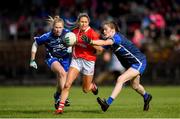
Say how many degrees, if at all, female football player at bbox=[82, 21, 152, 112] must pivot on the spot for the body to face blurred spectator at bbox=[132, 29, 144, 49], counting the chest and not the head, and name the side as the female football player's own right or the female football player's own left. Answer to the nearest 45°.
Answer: approximately 90° to the female football player's own right

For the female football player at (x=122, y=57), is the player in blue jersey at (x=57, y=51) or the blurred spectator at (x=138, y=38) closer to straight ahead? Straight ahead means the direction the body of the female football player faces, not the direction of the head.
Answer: the player in blue jersey

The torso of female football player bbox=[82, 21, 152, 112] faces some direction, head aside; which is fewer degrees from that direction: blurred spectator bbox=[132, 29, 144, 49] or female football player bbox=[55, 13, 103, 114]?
the female football player

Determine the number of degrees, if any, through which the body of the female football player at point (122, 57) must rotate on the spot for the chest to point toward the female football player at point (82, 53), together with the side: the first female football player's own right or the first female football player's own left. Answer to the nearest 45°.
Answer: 0° — they already face them

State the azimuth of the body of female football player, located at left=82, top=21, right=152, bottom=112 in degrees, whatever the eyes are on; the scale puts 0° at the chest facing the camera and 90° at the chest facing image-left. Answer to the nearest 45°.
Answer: approximately 90°
